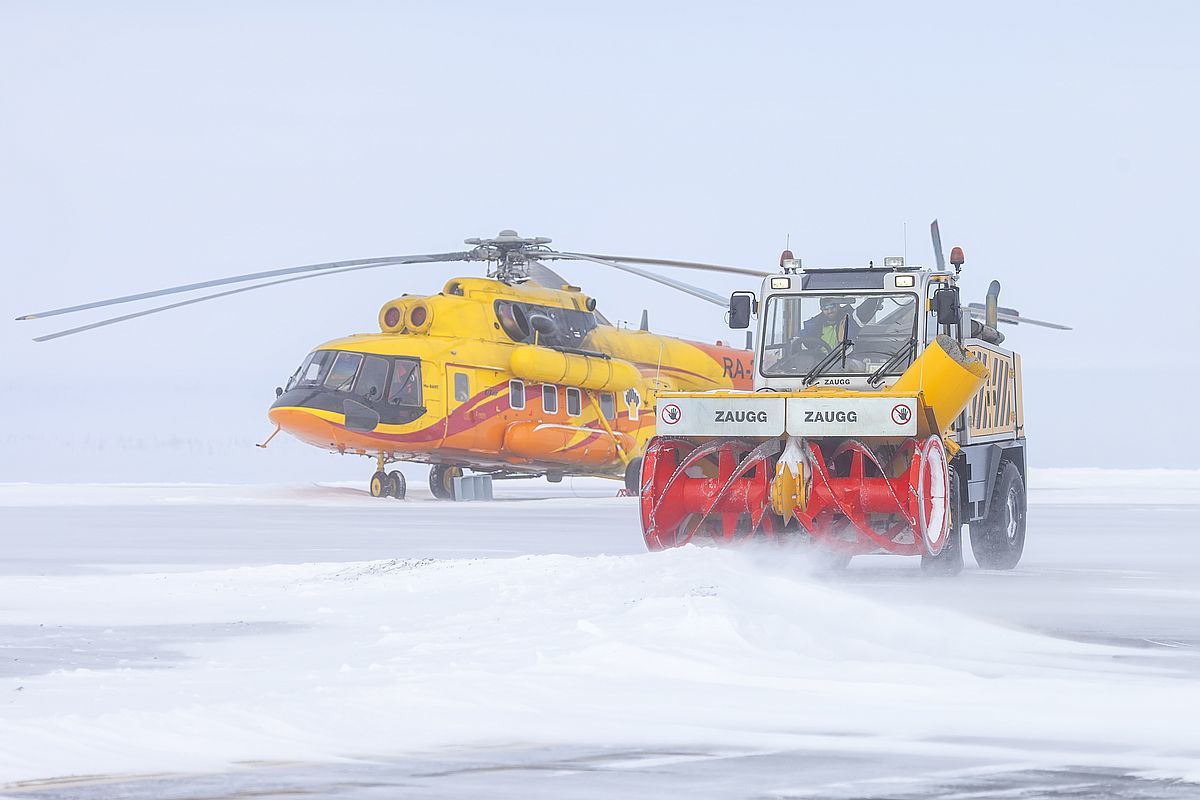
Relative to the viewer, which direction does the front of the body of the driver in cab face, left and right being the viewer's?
facing the viewer

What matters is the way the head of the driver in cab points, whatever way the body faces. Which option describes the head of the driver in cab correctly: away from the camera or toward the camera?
toward the camera

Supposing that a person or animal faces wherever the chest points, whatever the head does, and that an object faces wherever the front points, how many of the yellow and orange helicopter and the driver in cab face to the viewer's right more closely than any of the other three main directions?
0

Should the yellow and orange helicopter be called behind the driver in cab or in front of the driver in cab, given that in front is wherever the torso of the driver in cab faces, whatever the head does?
behind

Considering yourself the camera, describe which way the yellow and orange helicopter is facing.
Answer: facing the viewer and to the left of the viewer
